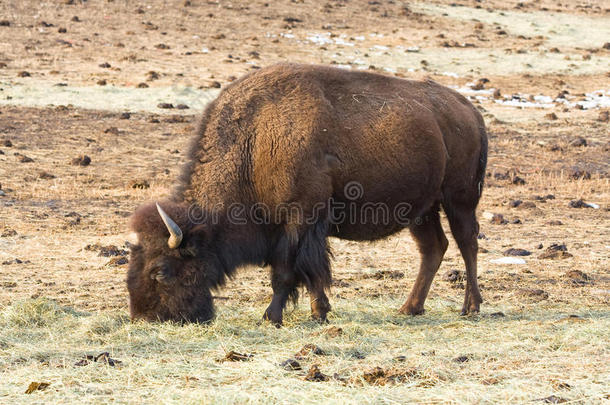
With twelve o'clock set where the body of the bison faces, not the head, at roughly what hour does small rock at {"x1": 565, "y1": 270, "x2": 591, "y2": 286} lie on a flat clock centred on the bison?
The small rock is roughly at 5 o'clock from the bison.

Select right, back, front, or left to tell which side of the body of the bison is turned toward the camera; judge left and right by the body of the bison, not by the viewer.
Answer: left

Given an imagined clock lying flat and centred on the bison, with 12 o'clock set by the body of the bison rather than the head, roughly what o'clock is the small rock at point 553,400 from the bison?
The small rock is roughly at 8 o'clock from the bison.

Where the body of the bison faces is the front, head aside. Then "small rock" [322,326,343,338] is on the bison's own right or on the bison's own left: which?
on the bison's own left

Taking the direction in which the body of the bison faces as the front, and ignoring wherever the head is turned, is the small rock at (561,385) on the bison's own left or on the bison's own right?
on the bison's own left

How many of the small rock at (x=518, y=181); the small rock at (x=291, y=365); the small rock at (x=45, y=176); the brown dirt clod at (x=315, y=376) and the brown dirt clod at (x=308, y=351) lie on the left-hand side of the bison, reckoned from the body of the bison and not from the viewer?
3

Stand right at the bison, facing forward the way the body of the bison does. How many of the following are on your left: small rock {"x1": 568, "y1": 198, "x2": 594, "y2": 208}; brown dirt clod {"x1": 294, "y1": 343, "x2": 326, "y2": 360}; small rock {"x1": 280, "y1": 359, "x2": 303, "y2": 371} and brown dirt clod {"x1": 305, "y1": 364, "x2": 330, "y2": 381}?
3

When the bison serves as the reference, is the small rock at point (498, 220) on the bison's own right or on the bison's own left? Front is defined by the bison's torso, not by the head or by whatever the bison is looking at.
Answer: on the bison's own right

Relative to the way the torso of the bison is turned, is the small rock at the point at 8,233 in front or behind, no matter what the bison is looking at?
in front

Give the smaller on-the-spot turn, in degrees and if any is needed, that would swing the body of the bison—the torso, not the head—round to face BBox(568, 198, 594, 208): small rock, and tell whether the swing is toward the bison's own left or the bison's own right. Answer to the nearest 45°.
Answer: approximately 135° to the bison's own right

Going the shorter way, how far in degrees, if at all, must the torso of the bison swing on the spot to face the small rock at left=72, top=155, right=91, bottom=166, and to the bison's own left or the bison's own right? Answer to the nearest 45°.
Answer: approximately 45° to the bison's own right

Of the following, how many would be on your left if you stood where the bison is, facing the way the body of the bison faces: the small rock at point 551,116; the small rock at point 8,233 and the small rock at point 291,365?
1

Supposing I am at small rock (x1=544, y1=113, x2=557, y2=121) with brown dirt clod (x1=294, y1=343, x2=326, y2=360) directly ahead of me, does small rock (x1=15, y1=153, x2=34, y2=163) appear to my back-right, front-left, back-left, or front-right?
front-right

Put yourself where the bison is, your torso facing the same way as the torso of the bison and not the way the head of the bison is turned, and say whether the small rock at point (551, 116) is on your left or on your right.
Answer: on your right

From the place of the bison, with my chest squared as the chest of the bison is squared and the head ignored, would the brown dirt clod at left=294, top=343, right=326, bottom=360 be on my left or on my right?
on my left

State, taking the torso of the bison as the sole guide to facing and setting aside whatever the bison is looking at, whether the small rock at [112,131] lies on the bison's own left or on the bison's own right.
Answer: on the bison's own right
